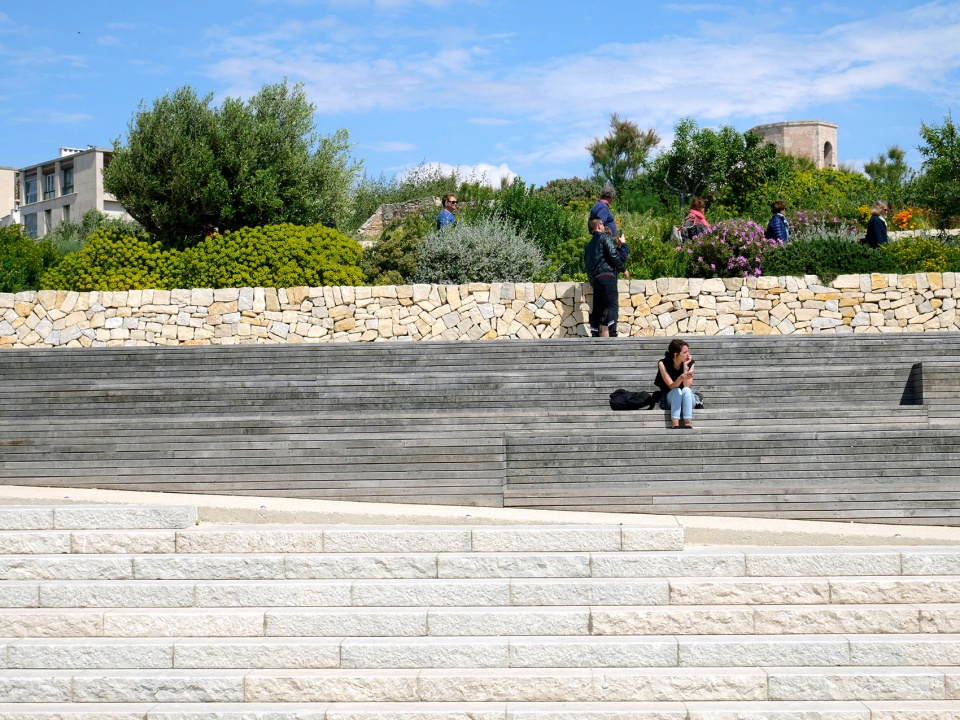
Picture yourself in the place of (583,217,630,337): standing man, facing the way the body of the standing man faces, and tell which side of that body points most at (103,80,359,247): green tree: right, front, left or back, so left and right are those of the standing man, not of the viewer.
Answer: left

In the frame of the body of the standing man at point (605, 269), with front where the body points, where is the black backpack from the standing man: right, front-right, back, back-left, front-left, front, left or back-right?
back-right

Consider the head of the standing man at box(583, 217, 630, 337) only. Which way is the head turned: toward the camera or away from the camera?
away from the camera

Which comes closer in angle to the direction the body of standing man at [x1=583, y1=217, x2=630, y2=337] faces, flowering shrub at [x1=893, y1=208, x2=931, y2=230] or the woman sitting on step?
the flowering shrub

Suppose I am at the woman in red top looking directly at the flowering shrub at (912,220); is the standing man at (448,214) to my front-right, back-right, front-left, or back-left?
back-left

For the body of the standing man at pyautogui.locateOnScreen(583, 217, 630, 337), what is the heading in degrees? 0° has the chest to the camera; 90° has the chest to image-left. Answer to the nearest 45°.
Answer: approximately 225°
